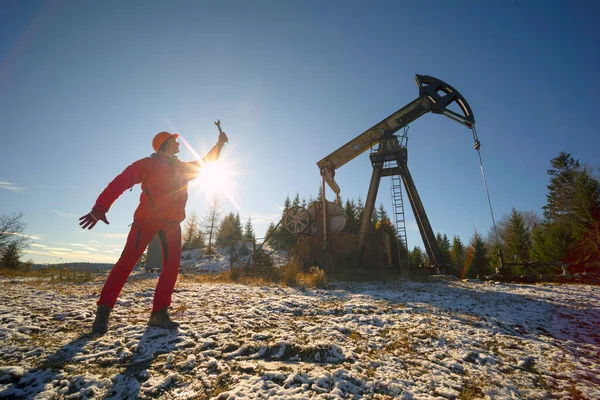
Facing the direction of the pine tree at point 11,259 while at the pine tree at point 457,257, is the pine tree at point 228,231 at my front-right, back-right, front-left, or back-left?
front-right

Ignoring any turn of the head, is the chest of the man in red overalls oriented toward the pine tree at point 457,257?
no

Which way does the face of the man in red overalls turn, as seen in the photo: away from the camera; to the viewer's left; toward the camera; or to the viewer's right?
to the viewer's right

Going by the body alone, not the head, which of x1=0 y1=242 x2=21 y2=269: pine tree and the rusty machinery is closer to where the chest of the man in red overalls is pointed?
the rusty machinery

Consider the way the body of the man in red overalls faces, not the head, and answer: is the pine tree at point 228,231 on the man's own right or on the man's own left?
on the man's own left

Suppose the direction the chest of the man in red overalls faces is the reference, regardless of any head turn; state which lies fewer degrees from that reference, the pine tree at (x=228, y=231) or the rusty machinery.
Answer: the rusty machinery
